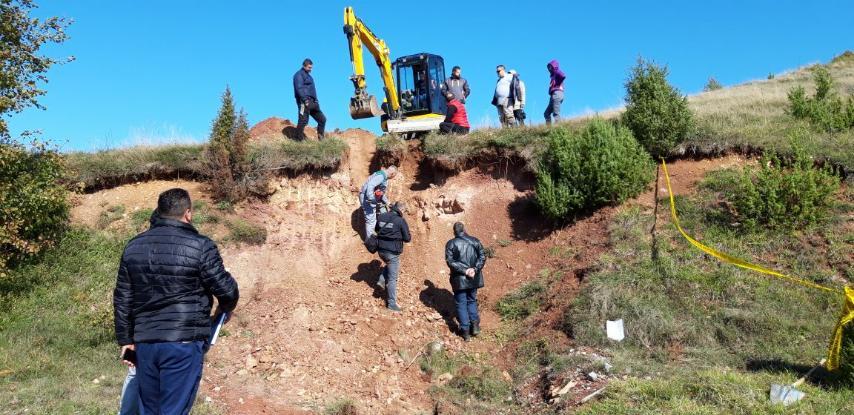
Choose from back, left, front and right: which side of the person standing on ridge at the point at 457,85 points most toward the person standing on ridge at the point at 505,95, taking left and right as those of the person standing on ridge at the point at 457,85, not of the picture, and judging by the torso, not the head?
left

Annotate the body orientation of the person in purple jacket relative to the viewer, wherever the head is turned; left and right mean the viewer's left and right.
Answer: facing to the left of the viewer

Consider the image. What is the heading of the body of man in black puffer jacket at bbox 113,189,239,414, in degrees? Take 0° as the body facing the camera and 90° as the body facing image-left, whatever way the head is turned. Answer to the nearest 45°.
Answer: approximately 225°

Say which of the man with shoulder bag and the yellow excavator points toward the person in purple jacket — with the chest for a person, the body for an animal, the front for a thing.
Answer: the man with shoulder bag

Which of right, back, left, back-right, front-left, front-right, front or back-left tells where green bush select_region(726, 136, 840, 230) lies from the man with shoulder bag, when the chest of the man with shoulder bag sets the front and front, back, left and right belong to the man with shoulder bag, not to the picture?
front-right

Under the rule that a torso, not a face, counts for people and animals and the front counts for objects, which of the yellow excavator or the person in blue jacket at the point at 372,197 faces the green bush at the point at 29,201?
the yellow excavator

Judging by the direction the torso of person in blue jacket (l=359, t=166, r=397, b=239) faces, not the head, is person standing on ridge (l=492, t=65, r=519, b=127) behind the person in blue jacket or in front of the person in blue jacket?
in front

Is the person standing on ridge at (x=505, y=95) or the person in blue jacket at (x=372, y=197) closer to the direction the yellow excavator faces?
the person in blue jacket

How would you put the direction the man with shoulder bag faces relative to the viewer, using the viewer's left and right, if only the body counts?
facing away from the viewer and to the right of the viewer
